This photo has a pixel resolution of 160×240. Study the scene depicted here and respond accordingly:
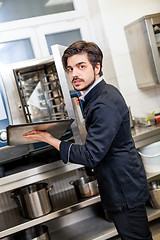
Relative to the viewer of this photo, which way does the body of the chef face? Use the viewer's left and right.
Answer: facing to the left of the viewer

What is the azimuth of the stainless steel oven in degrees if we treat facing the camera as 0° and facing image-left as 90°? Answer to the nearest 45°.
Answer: approximately 0°

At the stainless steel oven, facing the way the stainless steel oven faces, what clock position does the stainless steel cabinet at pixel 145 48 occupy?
The stainless steel cabinet is roughly at 8 o'clock from the stainless steel oven.

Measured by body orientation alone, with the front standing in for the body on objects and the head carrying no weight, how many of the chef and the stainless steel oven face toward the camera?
1

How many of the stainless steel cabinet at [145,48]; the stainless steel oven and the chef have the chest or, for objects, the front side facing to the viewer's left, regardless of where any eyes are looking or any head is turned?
1

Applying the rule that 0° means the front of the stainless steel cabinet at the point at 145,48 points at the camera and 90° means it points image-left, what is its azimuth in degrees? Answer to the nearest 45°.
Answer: approximately 315°
